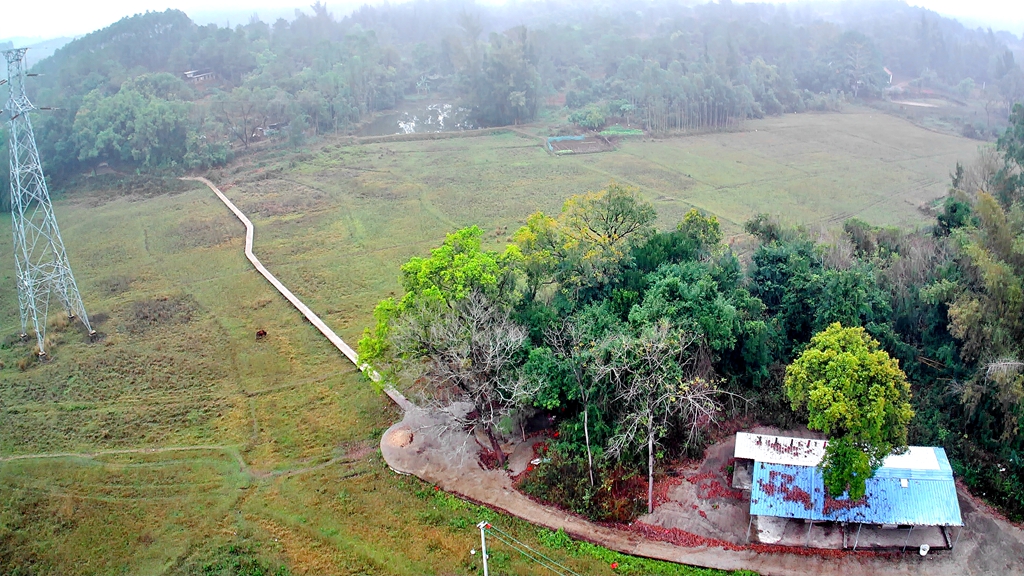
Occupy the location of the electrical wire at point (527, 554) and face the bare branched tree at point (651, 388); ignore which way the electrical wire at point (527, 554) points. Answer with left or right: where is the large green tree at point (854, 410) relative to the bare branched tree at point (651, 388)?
right

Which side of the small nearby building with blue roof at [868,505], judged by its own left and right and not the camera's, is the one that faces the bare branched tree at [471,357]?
right

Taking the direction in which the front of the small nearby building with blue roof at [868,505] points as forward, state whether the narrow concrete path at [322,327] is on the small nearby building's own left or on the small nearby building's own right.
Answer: on the small nearby building's own right

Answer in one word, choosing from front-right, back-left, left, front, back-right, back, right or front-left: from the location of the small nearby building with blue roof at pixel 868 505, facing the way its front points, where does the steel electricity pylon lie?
right

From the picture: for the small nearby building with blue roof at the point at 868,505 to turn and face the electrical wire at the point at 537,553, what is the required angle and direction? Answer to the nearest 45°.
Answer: approximately 45° to its right

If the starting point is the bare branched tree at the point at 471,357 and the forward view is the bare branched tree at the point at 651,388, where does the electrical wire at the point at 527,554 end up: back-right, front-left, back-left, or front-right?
front-right

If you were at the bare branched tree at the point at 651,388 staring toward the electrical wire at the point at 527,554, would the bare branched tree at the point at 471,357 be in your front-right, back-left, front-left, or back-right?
front-right

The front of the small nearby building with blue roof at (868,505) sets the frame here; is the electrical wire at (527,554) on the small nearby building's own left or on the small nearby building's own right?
on the small nearby building's own right

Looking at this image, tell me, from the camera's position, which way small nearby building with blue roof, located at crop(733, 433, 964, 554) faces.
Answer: facing the viewer

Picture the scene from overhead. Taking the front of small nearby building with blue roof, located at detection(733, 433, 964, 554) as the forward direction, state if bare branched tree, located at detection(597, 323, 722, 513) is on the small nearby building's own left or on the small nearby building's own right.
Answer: on the small nearby building's own right

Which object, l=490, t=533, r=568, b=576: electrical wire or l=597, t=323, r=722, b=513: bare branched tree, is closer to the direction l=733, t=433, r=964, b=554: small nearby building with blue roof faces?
the electrical wire

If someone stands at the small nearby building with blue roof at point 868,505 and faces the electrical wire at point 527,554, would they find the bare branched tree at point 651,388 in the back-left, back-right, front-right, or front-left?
front-right
